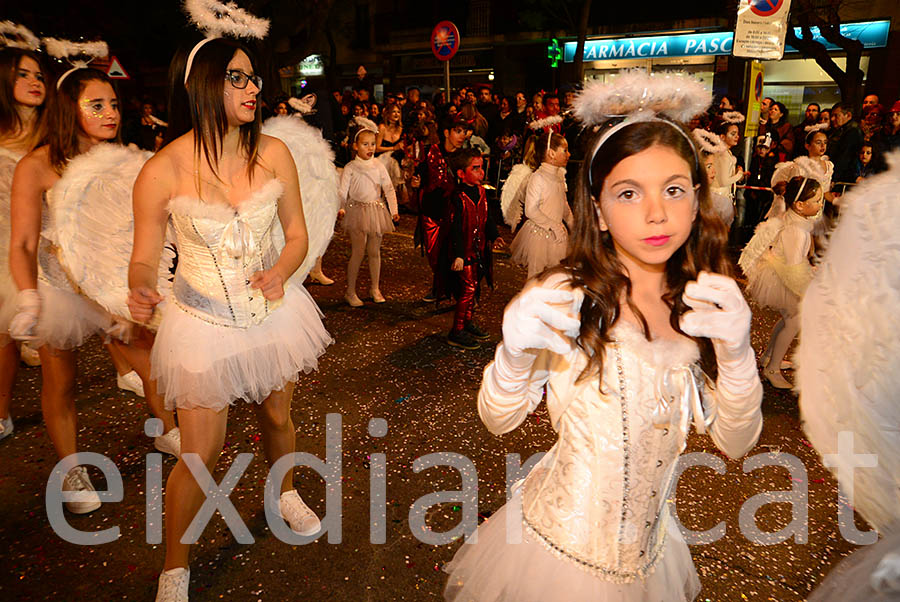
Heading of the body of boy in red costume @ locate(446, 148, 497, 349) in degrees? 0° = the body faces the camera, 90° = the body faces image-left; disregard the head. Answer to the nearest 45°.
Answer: approximately 315°

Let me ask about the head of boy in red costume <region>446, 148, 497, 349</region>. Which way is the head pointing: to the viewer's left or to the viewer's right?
to the viewer's right

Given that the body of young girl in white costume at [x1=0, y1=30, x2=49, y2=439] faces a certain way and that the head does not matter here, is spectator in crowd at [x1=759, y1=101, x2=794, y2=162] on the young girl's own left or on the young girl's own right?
on the young girl's own left

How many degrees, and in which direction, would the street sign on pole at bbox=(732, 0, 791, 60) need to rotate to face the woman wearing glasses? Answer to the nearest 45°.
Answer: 0° — it already faces them

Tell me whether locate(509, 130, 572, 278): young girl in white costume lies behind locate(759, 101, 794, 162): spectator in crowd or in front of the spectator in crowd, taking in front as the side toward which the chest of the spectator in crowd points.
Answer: in front

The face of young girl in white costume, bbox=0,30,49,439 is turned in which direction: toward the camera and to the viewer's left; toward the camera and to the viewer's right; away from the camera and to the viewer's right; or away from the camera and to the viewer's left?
toward the camera and to the viewer's right

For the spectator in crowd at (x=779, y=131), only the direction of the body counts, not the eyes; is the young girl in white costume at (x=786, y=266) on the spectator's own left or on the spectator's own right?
on the spectator's own left

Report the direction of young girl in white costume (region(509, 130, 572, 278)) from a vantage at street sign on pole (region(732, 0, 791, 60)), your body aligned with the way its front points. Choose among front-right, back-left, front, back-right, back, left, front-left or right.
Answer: front-right

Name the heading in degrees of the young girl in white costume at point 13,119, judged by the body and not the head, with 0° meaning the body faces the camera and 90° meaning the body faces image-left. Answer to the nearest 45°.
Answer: approximately 315°

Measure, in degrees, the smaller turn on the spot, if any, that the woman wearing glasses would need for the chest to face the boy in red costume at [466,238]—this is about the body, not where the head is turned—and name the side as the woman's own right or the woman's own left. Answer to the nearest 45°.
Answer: approximately 90° to the woman's own left
